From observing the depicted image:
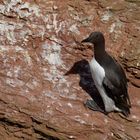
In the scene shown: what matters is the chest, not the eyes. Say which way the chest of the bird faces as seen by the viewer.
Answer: to the viewer's left
